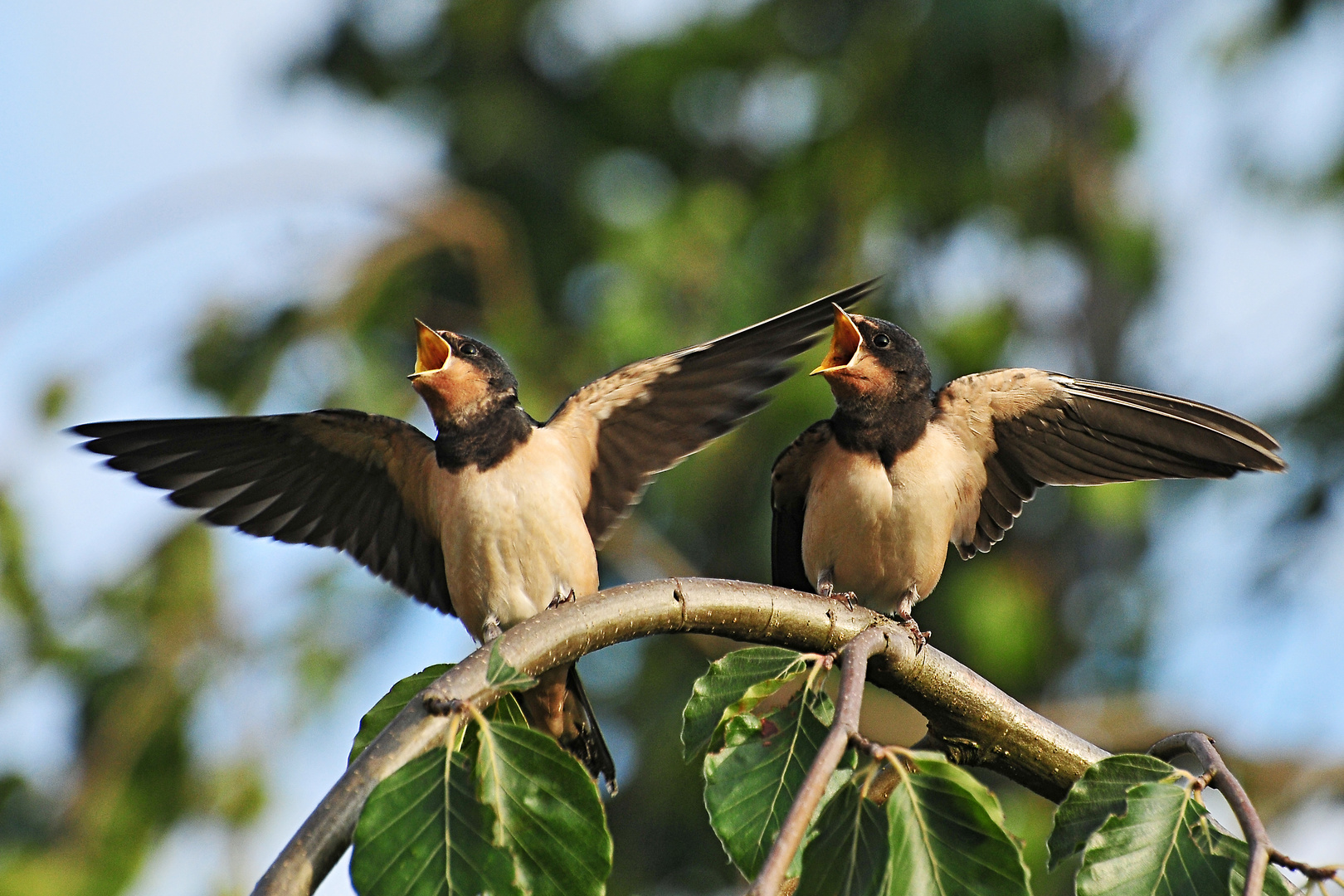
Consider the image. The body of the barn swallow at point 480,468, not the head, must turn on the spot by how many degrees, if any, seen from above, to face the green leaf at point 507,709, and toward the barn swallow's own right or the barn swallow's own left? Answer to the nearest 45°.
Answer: approximately 45° to the barn swallow's own left

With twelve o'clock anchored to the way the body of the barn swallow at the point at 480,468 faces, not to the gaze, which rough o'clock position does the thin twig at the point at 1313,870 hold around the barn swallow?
The thin twig is roughly at 10 o'clock from the barn swallow.

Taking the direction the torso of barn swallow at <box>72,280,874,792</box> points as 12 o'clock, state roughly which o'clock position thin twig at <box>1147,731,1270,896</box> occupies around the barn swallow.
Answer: The thin twig is roughly at 10 o'clock from the barn swallow.

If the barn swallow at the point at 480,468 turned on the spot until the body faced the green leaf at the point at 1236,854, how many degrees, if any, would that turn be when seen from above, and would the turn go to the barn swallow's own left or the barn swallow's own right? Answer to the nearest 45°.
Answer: approximately 45° to the barn swallow's own left

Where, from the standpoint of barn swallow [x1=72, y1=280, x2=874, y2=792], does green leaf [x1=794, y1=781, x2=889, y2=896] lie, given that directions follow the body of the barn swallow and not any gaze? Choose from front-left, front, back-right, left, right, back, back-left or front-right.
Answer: front-left

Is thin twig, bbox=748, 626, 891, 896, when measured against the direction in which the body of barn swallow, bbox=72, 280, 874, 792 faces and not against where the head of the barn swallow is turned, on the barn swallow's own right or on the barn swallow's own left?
on the barn swallow's own left

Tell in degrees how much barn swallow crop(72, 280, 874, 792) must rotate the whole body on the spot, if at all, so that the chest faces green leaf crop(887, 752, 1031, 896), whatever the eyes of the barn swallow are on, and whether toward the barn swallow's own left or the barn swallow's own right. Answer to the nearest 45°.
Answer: approximately 45° to the barn swallow's own left

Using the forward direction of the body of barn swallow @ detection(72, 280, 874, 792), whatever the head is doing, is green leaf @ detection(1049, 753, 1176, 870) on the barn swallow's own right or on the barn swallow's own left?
on the barn swallow's own left

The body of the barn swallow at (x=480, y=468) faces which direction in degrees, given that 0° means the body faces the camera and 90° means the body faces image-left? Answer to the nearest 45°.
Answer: approximately 45°

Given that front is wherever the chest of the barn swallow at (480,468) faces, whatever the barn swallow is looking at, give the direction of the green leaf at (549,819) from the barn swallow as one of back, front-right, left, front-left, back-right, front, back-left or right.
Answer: front-left
